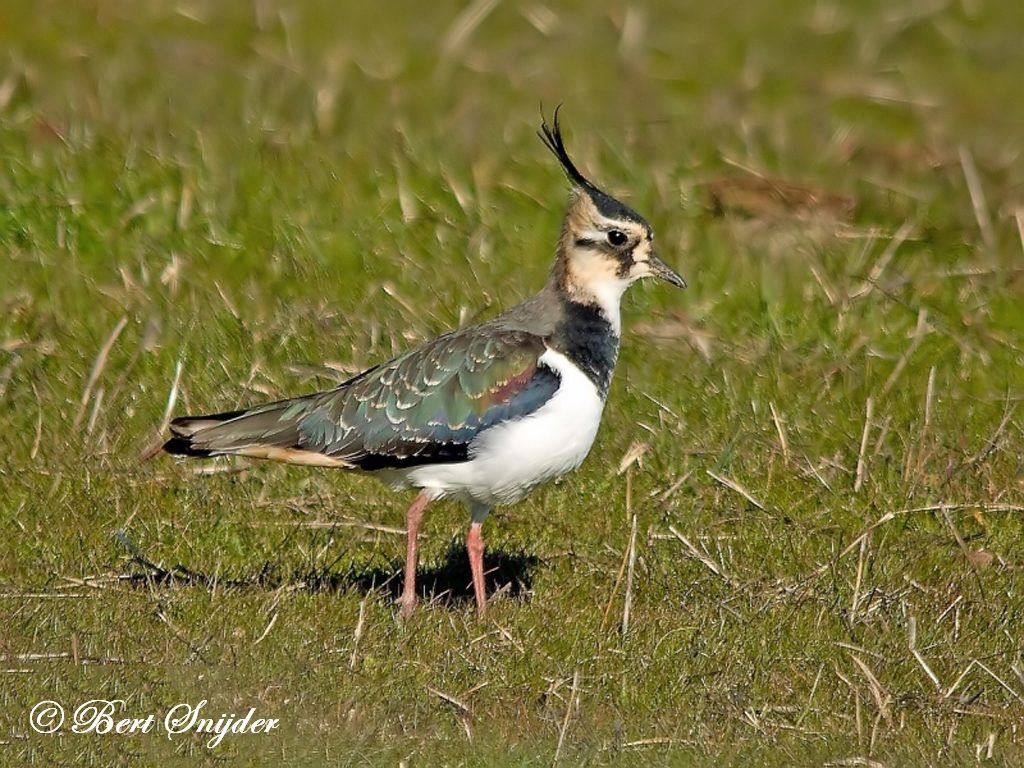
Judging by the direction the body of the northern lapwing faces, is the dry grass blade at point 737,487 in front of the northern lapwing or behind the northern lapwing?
in front

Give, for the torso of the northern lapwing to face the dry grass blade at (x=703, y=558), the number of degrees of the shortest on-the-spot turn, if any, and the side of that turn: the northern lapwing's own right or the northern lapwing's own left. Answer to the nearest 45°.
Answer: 0° — it already faces it

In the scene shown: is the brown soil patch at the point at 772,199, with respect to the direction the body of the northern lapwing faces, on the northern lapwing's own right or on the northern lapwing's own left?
on the northern lapwing's own left

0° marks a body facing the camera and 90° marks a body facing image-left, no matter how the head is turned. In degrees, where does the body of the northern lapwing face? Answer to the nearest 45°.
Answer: approximately 270°

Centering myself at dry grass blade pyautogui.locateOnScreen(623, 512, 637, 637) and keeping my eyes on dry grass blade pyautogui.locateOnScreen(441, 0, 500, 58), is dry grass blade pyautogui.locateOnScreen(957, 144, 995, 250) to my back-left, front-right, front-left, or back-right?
front-right

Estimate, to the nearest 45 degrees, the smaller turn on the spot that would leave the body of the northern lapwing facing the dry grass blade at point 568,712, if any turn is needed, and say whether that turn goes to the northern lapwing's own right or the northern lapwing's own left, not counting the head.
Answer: approximately 90° to the northern lapwing's own right

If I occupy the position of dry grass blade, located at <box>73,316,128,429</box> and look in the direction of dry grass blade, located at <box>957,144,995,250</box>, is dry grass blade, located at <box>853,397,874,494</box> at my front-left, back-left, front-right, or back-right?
front-right

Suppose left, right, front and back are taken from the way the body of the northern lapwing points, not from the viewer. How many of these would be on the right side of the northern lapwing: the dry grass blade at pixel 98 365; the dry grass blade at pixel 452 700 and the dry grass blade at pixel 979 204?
1

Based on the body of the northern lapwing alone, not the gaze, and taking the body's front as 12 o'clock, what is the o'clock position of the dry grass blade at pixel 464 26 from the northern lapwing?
The dry grass blade is roughly at 9 o'clock from the northern lapwing.

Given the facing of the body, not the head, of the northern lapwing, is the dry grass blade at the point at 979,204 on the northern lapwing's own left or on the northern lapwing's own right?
on the northern lapwing's own left

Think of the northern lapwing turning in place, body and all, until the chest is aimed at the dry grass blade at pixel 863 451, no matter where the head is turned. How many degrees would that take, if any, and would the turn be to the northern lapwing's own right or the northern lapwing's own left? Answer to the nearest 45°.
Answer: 0° — it already faces it

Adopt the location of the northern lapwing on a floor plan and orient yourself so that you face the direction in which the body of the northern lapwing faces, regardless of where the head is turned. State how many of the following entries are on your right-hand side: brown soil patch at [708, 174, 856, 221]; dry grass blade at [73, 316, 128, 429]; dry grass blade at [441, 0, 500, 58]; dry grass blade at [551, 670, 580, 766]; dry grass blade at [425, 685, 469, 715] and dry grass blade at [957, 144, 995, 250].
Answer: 2

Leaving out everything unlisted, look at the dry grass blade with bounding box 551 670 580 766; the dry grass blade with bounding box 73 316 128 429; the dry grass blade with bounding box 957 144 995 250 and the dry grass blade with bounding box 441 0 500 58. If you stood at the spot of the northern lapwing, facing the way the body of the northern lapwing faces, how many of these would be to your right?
1

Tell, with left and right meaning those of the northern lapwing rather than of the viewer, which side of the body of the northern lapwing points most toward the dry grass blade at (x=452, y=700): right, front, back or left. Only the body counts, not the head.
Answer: right

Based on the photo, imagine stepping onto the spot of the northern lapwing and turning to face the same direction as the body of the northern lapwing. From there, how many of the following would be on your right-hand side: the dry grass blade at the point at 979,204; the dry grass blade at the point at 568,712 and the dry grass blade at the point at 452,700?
2

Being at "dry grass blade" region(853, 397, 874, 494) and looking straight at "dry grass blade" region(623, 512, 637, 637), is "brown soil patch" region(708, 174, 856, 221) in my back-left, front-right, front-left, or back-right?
back-right

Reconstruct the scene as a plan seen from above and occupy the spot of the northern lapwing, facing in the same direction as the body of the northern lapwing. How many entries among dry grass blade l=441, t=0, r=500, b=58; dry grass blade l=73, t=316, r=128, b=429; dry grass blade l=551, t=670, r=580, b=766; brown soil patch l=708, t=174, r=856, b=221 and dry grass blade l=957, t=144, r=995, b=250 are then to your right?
1
